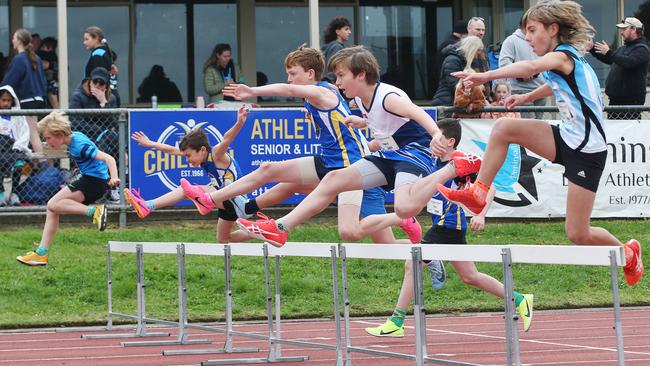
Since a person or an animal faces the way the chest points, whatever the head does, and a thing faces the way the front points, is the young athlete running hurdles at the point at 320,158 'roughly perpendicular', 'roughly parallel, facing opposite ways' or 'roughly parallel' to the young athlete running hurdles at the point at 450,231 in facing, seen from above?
roughly parallel

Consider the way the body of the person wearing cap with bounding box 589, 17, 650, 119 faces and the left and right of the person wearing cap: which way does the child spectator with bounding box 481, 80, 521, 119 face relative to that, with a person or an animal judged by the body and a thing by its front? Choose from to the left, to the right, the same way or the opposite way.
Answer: to the left

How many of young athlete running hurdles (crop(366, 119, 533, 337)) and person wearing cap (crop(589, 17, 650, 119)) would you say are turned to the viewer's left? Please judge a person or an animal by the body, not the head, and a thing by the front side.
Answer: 2

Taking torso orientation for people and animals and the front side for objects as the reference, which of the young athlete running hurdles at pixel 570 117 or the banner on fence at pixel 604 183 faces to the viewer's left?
the young athlete running hurdles

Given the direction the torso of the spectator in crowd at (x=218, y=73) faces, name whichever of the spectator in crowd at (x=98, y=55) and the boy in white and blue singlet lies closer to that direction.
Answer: the boy in white and blue singlet

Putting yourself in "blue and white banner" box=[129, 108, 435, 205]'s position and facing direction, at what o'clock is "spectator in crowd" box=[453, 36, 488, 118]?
The spectator in crowd is roughly at 9 o'clock from the blue and white banner.

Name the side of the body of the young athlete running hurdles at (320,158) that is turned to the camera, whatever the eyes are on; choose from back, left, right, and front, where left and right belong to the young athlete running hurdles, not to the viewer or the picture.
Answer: left

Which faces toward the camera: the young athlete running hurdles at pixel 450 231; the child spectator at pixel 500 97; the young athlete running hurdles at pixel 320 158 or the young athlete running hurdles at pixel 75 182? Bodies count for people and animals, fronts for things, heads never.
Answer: the child spectator

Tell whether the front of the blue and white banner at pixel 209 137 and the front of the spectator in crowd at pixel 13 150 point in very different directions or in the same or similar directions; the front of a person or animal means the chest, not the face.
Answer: same or similar directions

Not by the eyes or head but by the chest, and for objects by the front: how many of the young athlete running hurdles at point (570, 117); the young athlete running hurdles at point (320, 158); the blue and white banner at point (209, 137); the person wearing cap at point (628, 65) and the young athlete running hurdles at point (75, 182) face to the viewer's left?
4

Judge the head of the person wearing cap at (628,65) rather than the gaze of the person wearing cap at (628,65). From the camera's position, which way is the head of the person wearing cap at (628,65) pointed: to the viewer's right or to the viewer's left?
to the viewer's left
